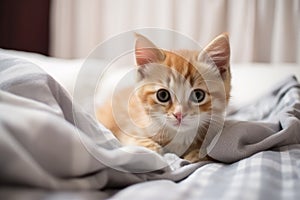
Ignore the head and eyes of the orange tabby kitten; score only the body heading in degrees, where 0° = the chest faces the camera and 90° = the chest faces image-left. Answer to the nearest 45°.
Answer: approximately 315°
